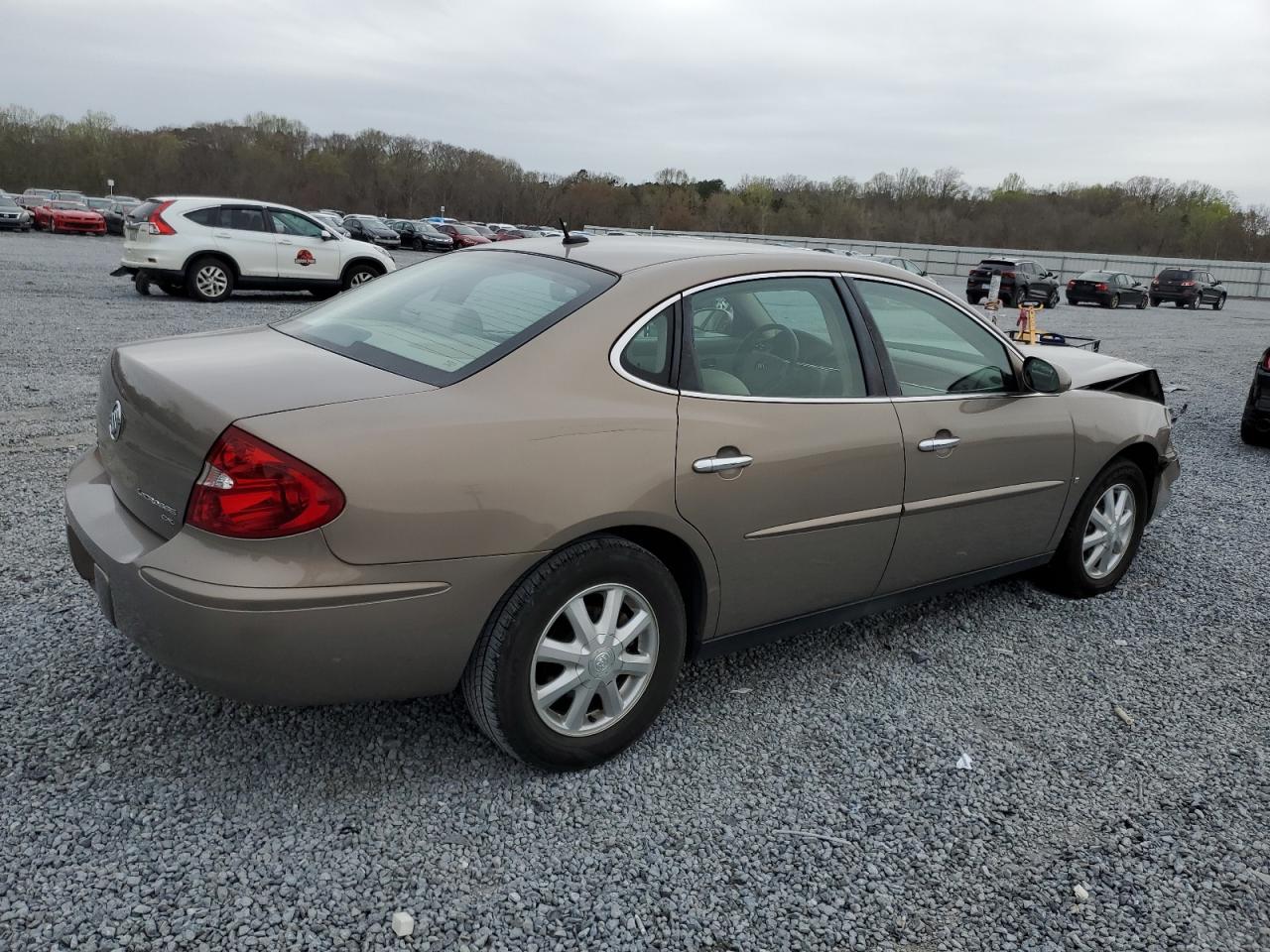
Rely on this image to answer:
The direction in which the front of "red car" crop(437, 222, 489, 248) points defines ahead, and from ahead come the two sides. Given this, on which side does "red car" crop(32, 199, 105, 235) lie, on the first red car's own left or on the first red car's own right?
on the first red car's own right

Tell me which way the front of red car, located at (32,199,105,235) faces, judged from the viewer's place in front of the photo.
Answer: facing the viewer and to the right of the viewer

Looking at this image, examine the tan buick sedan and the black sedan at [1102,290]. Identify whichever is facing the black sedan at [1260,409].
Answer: the tan buick sedan

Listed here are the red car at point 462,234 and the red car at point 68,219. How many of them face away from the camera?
0

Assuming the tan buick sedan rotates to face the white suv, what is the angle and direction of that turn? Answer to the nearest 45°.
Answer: approximately 90° to its left

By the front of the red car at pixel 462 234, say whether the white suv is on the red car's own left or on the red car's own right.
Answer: on the red car's own right

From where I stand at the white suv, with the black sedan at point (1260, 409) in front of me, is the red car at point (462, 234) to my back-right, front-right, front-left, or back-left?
back-left

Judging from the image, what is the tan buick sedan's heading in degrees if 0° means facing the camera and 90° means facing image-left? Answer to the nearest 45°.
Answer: approximately 225°

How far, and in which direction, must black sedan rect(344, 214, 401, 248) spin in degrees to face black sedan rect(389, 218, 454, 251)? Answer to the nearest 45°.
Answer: approximately 90° to its left

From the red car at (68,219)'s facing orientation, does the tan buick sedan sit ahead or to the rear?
ahead

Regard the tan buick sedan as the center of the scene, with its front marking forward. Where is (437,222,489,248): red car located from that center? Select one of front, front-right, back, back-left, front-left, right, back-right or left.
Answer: front-left

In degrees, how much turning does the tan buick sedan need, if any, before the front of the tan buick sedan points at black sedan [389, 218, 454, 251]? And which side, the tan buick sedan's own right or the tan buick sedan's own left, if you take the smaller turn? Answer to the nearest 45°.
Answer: approximately 45° to the tan buick sedan's own left

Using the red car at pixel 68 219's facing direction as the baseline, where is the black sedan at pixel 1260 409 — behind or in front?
in front

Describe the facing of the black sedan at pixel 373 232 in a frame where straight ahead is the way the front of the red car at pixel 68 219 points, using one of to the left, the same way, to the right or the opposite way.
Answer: the same way

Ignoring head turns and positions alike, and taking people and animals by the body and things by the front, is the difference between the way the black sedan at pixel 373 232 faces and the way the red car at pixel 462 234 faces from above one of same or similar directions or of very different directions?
same or similar directions
